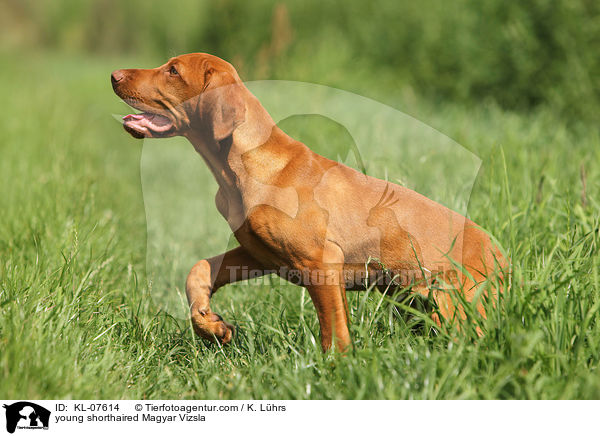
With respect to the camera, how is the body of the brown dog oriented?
to the viewer's left
